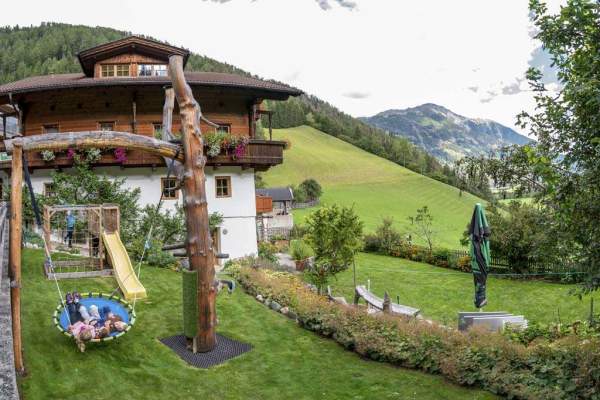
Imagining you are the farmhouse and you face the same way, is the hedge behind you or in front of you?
in front

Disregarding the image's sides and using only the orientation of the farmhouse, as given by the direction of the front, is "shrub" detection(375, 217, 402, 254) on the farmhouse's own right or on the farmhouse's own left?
on the farmhouse's own left

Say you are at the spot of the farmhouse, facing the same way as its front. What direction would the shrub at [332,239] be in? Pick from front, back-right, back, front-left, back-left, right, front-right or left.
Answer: front-left

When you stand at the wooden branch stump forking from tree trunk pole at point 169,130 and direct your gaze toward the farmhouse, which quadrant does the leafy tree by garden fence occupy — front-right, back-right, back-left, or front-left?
back-right

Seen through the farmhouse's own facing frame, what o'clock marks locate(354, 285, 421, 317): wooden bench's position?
The wooden bench is roughly at 11 o'clock from the farmhouse.

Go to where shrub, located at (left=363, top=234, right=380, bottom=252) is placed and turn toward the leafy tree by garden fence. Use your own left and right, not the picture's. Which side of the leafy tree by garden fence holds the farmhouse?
right

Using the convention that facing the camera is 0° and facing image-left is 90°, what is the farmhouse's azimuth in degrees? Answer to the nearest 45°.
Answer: approximately 0°

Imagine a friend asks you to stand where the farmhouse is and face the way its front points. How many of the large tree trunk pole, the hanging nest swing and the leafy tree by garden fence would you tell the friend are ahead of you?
3

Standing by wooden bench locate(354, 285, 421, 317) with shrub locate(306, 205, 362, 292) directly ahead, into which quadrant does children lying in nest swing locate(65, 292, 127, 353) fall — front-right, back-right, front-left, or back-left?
back-left

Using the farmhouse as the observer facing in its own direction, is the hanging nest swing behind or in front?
in front
